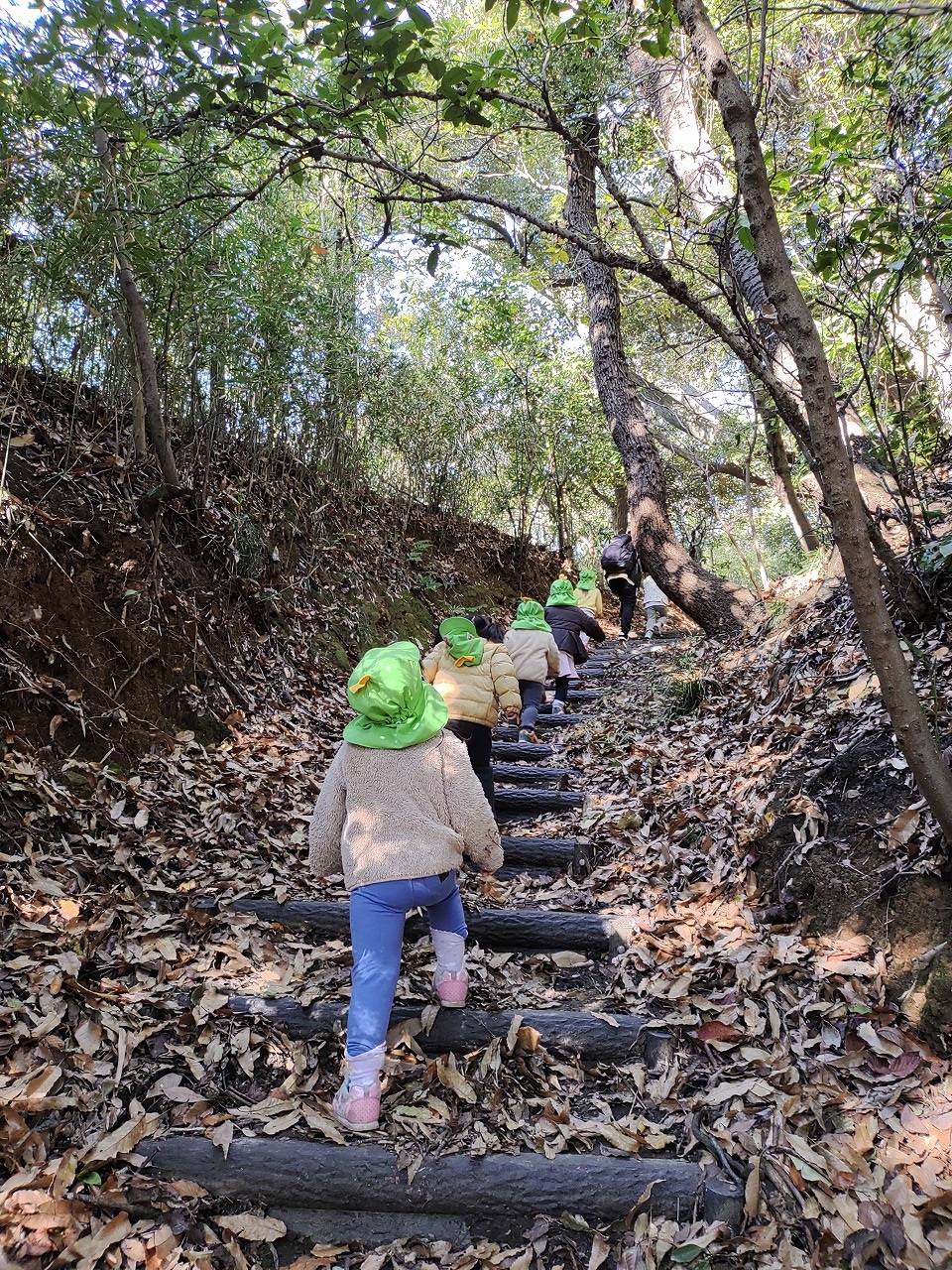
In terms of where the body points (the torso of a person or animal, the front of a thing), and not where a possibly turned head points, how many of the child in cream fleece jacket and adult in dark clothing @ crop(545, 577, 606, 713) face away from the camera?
2

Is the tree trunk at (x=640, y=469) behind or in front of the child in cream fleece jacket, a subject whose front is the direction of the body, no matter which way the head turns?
in front

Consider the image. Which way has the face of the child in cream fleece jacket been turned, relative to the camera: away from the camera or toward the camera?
away from the camera

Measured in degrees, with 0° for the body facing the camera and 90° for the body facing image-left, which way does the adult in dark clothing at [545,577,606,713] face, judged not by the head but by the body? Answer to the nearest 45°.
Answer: approximately 180°

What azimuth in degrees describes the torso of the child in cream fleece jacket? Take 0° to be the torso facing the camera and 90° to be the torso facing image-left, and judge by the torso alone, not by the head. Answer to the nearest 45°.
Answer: approximately 180°

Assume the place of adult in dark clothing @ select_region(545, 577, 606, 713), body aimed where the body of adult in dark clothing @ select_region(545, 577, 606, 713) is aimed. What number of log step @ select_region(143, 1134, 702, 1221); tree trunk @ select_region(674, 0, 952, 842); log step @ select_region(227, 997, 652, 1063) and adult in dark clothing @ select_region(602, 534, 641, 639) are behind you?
3

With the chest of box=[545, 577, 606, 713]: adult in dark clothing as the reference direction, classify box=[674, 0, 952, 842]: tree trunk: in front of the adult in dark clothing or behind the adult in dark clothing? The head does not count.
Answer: behind
